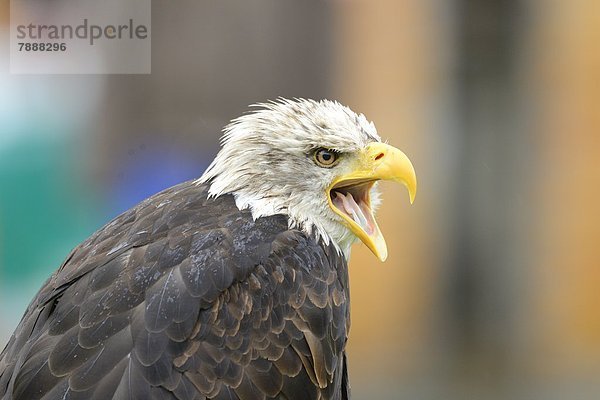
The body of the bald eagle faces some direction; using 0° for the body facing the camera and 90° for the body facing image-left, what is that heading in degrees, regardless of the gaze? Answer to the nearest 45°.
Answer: approximately 270°
